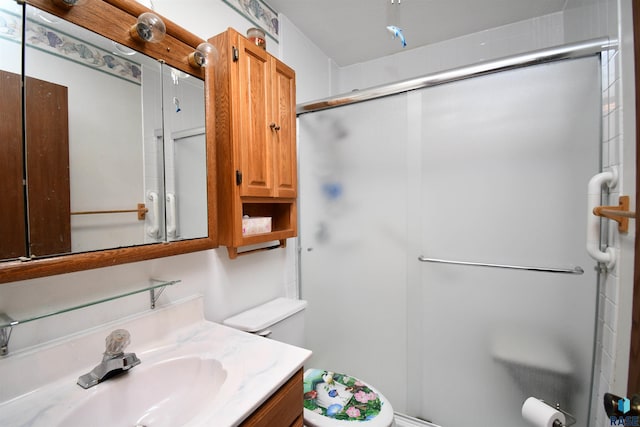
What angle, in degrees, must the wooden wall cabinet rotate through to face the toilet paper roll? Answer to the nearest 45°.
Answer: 0° — it already faces it

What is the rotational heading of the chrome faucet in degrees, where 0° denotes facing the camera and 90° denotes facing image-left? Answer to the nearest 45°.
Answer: approximately 315°

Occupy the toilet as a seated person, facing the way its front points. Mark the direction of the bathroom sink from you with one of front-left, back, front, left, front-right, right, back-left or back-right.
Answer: right

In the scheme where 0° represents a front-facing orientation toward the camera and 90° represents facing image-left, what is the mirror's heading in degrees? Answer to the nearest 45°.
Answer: approximately 315°

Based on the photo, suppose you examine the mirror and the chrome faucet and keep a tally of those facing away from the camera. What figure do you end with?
0

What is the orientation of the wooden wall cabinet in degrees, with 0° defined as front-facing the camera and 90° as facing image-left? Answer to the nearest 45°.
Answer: approximately 315°

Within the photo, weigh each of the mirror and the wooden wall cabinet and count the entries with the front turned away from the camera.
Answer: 0

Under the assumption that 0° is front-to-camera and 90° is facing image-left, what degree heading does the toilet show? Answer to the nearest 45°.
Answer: approximately 315°

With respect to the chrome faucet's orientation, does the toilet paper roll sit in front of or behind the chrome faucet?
in front

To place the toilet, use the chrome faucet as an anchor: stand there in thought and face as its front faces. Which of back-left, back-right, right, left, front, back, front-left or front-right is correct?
front-left
